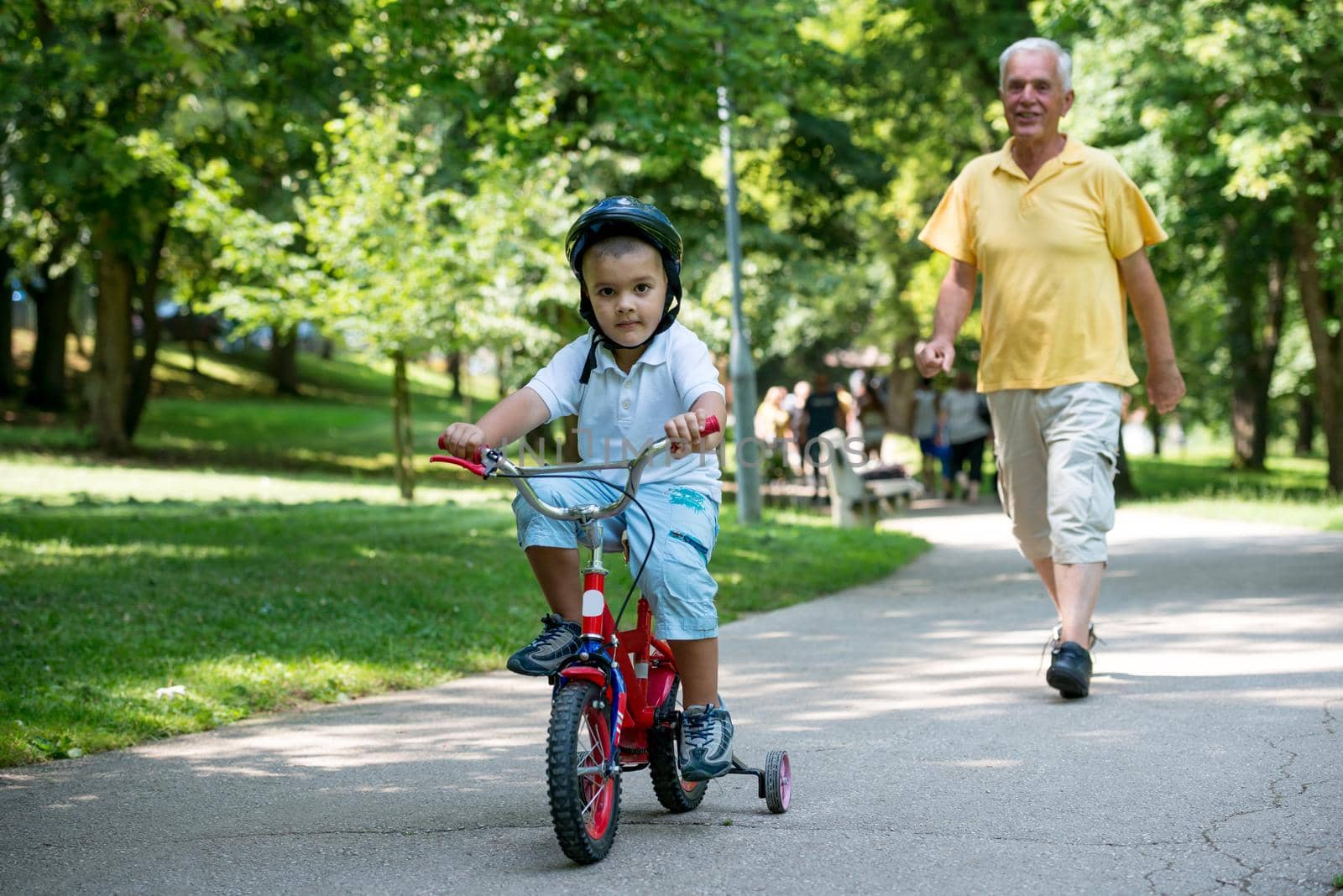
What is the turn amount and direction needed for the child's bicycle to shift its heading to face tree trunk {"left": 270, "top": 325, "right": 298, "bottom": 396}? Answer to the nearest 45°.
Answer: approximately 135° to its right

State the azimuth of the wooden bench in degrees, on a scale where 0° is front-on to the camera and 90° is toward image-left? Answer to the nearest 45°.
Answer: approximately 270°

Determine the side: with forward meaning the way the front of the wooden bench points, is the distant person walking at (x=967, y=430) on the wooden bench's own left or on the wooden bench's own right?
on the wooden bench's own left

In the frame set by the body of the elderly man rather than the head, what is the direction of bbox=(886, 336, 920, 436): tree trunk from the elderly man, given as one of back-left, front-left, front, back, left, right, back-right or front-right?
back

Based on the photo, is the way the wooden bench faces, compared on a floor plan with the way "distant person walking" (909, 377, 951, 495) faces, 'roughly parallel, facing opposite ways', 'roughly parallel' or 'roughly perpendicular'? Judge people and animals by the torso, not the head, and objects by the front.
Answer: roughly perpendicular

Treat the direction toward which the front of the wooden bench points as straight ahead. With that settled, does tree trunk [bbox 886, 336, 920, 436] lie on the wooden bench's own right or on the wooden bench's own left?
on the wooden bench's own left

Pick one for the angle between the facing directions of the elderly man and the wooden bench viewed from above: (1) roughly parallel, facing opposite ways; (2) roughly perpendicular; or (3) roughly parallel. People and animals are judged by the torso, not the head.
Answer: roughly perpendicular
